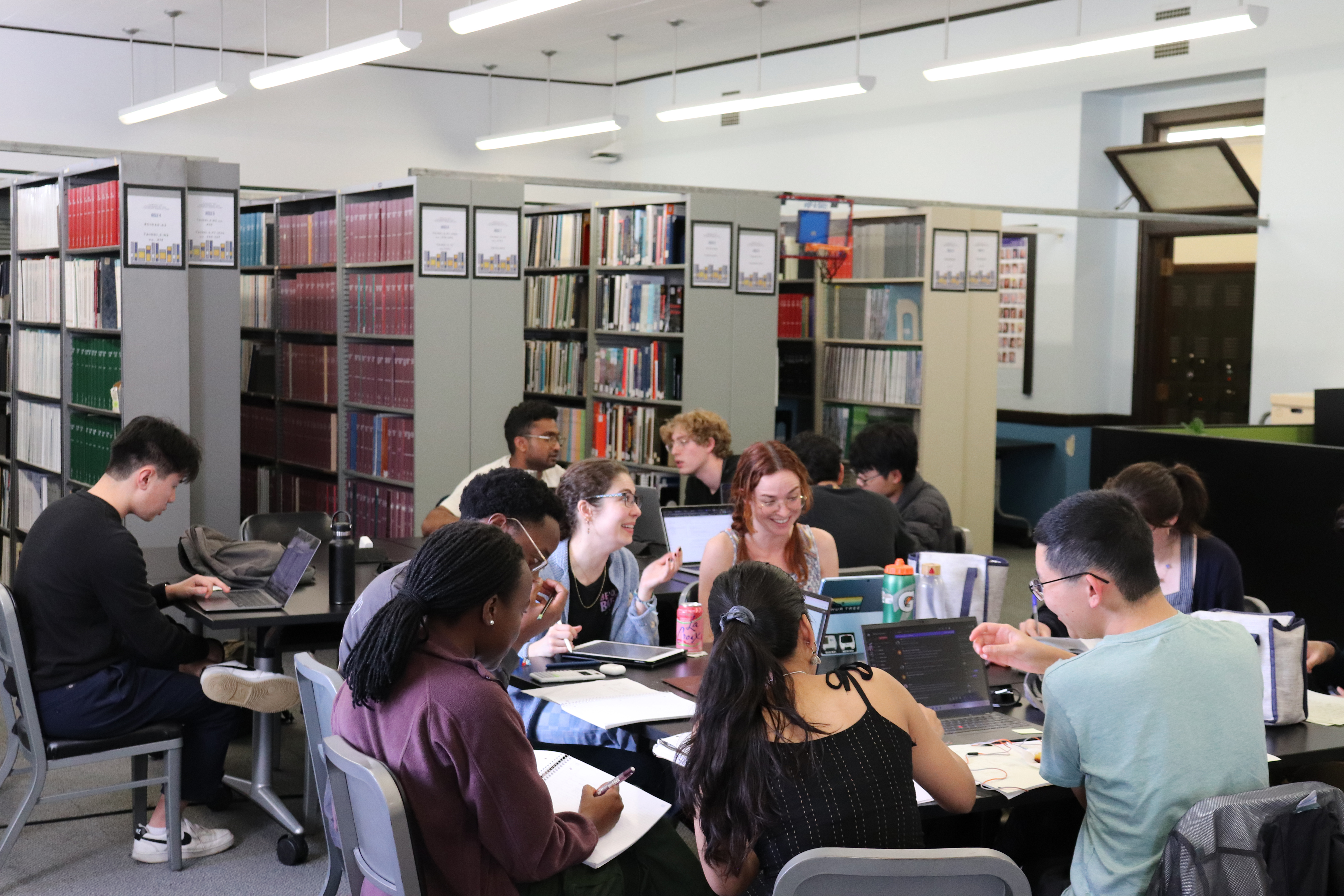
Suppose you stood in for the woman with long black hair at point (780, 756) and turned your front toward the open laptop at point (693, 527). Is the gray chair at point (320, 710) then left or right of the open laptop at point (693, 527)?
left

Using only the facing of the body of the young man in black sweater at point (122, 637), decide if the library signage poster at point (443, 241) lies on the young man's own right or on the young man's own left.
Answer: on the young man's own left

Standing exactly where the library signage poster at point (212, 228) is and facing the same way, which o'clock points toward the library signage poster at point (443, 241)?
the library signage poster at point (443, 241) is roughly at 9 o'clock from the library signage poster at point (212, 228).

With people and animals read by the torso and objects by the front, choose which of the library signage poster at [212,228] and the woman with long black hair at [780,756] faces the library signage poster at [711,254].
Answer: the woman with long black hair

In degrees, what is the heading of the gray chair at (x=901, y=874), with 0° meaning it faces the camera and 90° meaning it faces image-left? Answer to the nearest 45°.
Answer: approximately 180°

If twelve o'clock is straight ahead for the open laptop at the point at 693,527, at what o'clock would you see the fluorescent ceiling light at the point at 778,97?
The fluorescent ceiling light is roughly at 6 o'clock from the open laptop.

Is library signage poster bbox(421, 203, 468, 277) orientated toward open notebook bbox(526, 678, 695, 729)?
yes

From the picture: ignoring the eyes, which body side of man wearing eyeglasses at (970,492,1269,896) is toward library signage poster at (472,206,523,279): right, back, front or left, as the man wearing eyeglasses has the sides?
front

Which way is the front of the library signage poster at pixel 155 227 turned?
toward the camera

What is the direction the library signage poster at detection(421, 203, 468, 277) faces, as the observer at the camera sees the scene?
facing the viewer

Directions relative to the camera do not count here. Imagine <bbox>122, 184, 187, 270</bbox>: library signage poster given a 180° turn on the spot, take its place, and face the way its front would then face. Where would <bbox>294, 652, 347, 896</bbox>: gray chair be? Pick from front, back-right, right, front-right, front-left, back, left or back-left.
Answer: back

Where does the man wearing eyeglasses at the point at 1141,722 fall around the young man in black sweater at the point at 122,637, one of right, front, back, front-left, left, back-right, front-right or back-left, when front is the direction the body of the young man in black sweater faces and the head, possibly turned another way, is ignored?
front-right

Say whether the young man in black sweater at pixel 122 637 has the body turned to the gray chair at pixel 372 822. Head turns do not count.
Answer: no

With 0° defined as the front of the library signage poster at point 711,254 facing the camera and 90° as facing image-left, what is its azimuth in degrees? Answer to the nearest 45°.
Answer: approximately 0°

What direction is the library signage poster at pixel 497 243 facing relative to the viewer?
toward the camera

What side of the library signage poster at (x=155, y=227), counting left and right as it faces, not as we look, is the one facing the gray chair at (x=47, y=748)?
front

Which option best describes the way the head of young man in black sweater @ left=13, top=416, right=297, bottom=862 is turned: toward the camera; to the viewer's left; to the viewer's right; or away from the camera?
to the viewer's right

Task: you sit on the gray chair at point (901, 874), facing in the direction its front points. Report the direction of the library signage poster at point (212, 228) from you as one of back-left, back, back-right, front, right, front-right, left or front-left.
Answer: front-left

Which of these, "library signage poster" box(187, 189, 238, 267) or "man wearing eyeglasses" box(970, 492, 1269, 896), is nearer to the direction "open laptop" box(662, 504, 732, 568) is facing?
the man wearing eyeglasses
